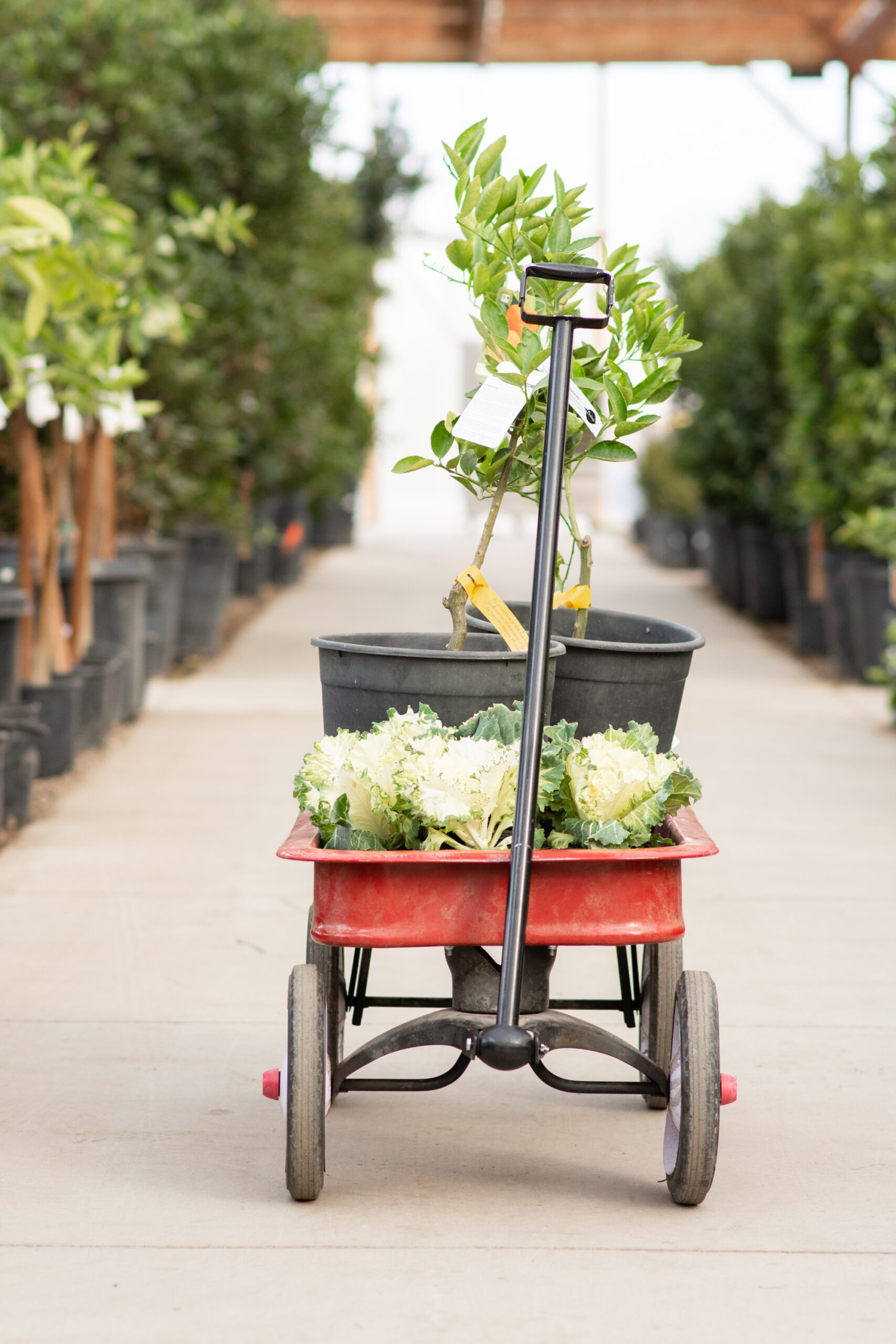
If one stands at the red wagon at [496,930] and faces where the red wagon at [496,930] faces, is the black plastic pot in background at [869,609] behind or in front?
behind

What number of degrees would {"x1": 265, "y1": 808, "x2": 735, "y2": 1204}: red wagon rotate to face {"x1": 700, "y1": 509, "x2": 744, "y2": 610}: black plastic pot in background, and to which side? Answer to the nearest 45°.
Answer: approximately 180°

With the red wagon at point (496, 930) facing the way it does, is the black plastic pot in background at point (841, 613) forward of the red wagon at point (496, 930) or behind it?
behind

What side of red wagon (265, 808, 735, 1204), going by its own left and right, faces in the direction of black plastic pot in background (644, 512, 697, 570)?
back

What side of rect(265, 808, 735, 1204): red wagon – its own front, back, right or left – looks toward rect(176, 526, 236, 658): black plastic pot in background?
back

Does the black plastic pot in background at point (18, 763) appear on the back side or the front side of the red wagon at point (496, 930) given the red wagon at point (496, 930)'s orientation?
on the back side

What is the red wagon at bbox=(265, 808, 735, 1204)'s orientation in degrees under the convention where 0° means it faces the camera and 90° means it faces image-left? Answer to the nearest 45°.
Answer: approximately 0°

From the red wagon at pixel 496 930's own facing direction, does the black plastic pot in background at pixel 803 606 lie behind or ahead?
behind

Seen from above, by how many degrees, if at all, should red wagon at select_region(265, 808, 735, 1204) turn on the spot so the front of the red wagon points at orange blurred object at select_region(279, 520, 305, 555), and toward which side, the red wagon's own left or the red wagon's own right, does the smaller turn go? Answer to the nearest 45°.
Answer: approximately 180°

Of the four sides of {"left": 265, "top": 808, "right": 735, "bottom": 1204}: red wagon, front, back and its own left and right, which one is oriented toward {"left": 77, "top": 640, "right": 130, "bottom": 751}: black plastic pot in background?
back

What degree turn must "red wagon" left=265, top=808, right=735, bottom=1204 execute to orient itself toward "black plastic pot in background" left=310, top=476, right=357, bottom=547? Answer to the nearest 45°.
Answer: approximately 180°
